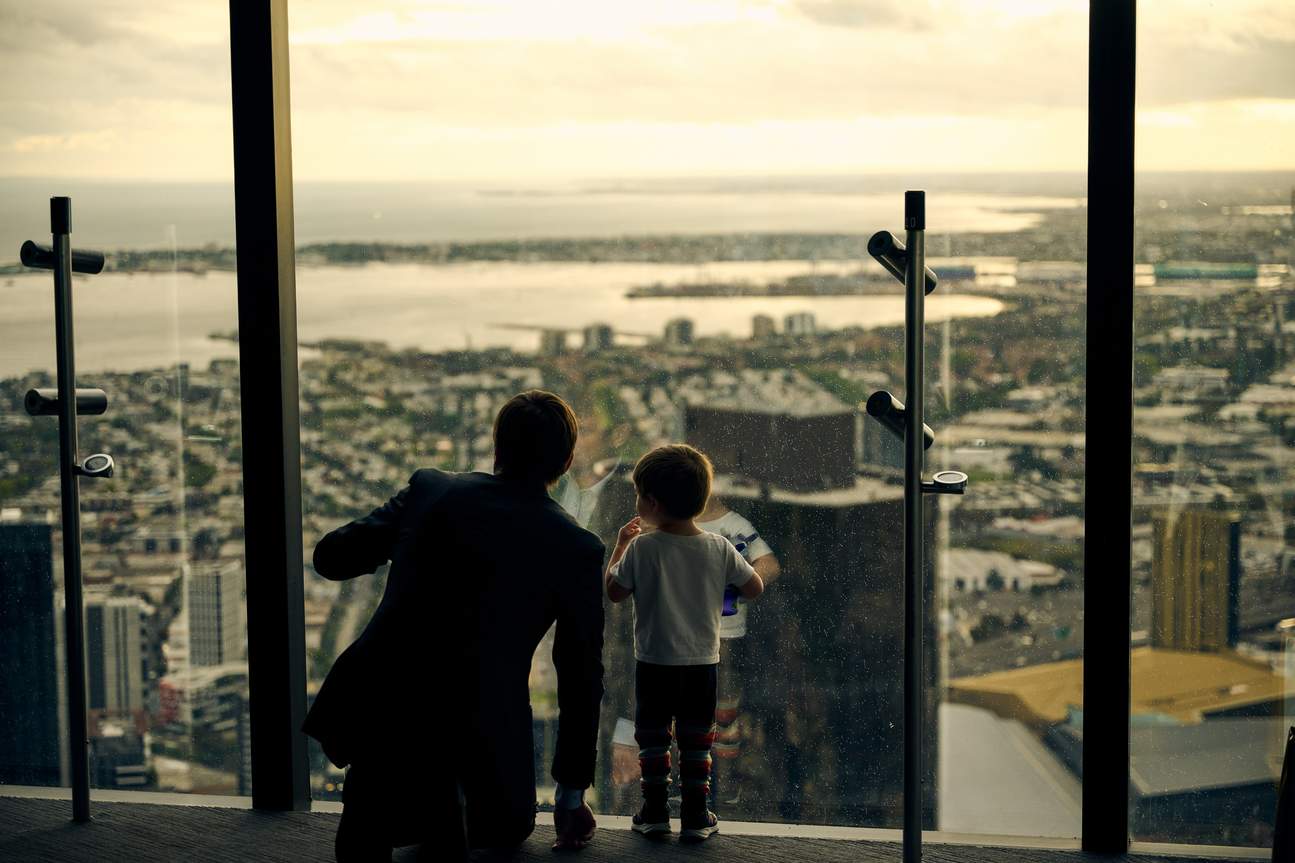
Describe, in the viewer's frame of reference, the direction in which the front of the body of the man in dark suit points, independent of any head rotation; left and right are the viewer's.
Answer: facing away from the viewer

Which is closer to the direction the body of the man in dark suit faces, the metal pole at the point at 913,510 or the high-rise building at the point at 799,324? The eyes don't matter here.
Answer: the high-rise building

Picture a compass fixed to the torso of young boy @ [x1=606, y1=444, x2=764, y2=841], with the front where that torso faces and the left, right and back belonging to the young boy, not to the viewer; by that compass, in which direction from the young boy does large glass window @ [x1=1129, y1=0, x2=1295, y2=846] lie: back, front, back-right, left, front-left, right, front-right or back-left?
right

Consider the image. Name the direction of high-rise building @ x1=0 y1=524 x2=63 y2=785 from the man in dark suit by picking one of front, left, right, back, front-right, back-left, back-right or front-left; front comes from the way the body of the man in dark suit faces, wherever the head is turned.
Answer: front-left

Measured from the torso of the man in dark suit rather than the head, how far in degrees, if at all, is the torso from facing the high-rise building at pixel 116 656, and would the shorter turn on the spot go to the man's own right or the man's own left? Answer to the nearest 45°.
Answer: approximately 45° to the man's own left

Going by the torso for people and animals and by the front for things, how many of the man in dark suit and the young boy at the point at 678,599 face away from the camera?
2

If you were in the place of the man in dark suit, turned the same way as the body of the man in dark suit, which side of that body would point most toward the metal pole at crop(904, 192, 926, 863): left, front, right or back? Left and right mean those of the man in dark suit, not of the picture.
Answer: right

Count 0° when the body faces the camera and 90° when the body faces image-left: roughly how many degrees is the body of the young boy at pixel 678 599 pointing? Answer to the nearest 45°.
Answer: approximately 180°
